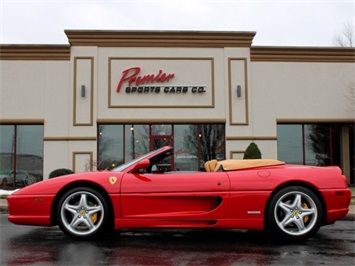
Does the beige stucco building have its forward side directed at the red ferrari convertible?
yes

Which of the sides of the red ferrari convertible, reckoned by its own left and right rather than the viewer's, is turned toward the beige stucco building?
right

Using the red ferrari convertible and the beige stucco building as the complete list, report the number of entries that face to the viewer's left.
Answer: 1

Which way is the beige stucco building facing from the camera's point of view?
toward the camera

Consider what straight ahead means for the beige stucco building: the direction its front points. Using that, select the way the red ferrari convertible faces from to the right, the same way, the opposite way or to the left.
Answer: to the right

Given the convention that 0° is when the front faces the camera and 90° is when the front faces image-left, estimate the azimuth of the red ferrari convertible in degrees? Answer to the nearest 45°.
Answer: approximately 90°

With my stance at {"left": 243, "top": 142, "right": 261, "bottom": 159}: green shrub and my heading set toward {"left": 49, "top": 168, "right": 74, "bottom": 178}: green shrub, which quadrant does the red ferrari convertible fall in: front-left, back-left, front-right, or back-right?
front-left

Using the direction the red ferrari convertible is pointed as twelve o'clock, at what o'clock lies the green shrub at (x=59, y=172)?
The green shrub is roughly at 2 o'clock from the red ferrari convertible.

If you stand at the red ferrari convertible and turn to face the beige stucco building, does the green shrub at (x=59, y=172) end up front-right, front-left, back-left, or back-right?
front-left

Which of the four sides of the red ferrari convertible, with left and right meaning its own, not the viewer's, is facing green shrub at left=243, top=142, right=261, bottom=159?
right
